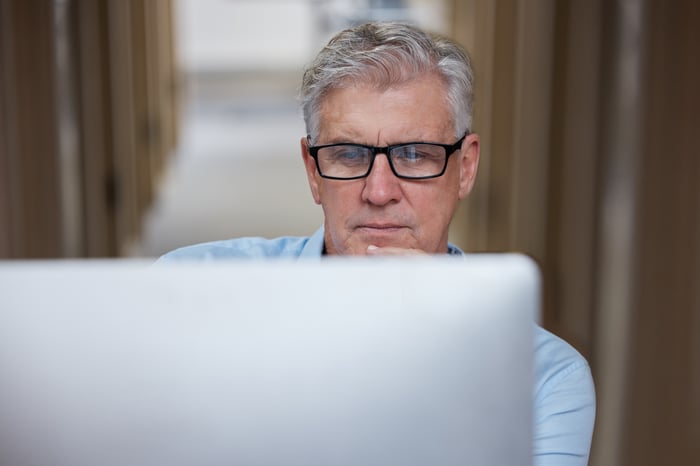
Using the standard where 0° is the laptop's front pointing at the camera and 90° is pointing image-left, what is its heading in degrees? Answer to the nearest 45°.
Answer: approximately 180°

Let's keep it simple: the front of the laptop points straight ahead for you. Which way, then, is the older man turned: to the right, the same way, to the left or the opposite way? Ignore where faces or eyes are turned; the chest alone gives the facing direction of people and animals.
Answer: the opposite way

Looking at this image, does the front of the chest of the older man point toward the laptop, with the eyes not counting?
yes

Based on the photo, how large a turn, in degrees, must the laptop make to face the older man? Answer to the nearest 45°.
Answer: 0° — it already faces them

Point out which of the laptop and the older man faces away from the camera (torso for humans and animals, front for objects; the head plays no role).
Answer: the laptop
